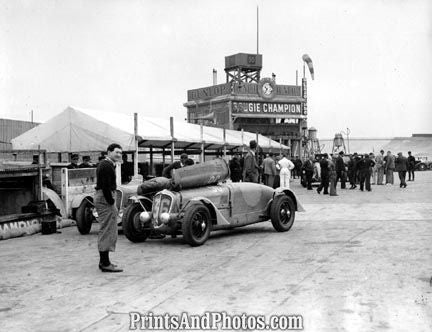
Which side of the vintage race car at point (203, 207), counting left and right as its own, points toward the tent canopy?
right

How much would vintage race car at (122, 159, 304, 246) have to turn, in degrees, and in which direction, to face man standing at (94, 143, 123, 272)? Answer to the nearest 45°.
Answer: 0° — it already faces them

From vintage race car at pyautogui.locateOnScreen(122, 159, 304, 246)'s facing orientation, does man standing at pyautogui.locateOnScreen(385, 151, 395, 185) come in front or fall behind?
behind

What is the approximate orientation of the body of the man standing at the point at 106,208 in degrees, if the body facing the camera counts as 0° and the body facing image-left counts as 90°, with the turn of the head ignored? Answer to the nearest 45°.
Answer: approximately 270°

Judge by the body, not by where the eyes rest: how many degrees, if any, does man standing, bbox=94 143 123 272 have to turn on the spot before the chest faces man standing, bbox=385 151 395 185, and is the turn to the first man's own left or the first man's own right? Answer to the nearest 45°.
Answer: approximately 45° to the first man's own left
